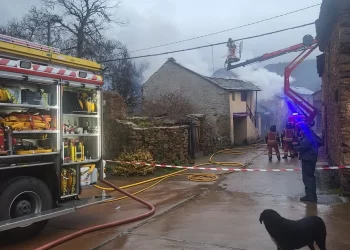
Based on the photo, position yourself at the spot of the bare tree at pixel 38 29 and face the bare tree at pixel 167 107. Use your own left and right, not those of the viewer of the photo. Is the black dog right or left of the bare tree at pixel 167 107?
right

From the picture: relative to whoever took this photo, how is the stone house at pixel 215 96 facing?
facing the viewer and to the right of the viewer

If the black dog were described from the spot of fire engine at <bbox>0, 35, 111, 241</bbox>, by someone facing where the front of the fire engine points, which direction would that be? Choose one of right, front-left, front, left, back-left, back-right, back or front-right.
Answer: left

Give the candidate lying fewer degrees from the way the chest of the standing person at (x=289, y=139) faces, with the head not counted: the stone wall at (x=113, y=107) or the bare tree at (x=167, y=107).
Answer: the bare tree

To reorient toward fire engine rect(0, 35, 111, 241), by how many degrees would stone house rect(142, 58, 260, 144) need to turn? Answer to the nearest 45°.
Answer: approximately 45° to its right

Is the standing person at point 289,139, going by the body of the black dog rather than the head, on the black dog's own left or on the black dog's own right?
on the black dog's own right

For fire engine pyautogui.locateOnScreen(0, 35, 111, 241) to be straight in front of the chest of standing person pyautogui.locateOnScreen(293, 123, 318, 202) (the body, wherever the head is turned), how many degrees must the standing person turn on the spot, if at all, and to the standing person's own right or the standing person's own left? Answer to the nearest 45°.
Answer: approximately 45° to the standing person's own left

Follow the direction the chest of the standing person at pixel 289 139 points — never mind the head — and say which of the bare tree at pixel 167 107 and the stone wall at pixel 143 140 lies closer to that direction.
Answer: the bare tree

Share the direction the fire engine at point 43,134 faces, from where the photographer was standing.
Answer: facing the viewer and to the left of the viewer

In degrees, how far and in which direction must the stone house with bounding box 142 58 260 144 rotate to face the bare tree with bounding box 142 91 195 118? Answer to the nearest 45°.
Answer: approximately 90° to its right

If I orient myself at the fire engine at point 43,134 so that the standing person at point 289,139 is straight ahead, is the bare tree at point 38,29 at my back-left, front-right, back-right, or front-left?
front-left

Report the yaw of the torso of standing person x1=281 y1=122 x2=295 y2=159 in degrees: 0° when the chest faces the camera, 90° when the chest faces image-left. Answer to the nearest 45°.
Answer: approximately 180°
